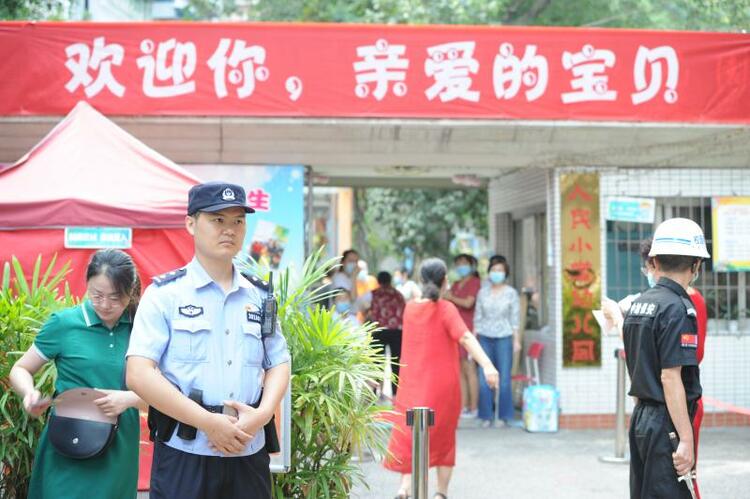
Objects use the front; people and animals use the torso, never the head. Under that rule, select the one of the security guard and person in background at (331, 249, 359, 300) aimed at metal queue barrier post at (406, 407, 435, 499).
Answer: the person in background

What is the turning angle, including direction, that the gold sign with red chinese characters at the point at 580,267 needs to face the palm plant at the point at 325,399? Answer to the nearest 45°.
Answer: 0° — it already faces it

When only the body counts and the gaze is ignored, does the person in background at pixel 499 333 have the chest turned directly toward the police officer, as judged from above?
yes

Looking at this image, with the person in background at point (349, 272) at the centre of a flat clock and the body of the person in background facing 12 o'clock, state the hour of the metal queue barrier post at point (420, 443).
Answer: The metal queue barrier post is roughly at 12 o'clock from the person in background.

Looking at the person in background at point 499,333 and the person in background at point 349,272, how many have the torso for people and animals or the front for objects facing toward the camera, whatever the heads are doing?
2

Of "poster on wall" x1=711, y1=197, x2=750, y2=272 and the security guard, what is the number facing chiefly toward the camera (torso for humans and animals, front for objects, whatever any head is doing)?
1

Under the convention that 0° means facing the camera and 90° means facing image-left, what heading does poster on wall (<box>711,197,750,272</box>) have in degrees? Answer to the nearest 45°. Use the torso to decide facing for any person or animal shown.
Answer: approximately 0°
